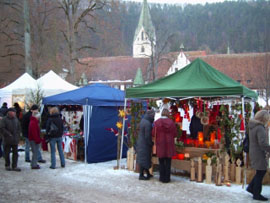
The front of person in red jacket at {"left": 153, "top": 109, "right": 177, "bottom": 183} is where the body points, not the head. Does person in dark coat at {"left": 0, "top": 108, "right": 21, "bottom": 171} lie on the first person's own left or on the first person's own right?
on the first person's own left

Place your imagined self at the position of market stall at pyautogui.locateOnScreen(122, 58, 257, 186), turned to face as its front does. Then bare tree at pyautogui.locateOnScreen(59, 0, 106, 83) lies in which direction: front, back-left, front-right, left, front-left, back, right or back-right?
back-right

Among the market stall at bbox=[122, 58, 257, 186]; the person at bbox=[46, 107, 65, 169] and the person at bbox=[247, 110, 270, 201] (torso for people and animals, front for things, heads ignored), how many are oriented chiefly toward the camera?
1

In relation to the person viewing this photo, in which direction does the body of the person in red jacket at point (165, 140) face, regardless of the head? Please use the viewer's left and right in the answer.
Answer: facing away from the viewer

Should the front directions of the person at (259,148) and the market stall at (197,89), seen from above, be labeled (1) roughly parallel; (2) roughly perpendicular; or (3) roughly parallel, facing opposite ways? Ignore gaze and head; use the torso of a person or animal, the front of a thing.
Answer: roughly perpendicular
